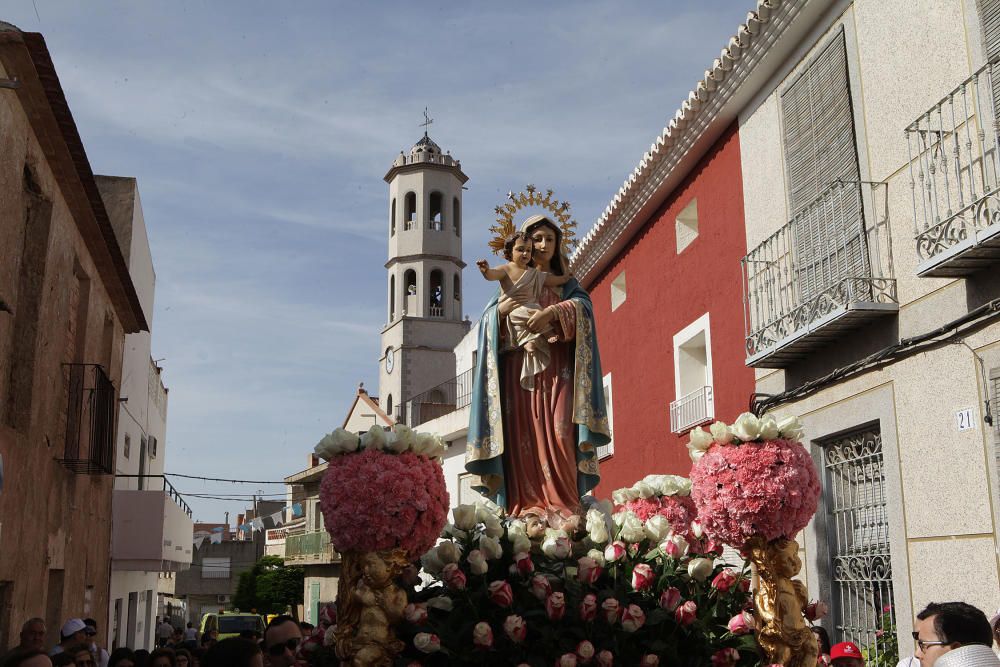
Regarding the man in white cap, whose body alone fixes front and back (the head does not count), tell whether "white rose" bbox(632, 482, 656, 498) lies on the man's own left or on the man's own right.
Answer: on the man's own left

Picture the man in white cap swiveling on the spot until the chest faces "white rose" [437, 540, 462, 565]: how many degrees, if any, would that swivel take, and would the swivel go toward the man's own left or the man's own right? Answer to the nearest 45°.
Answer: approximately 45° to the man's own left

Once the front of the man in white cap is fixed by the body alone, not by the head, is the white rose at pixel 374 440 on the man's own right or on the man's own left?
on the man's own left

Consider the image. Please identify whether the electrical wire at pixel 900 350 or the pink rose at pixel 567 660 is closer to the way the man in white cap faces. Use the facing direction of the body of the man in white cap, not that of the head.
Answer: the pink rose
